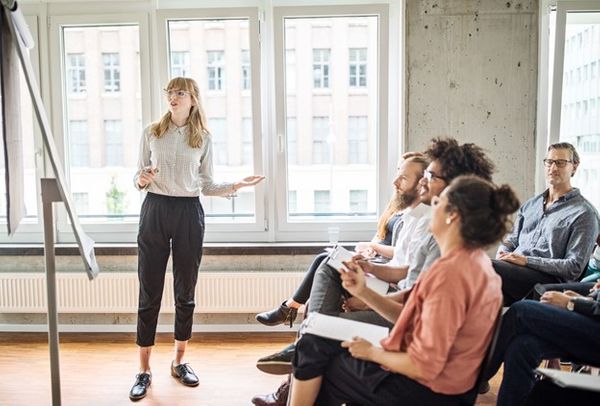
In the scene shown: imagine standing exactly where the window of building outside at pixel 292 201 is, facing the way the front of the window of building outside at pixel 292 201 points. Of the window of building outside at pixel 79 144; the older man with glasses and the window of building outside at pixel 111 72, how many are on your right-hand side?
2

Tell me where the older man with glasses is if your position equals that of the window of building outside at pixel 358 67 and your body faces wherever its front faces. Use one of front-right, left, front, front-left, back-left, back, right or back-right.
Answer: front-left

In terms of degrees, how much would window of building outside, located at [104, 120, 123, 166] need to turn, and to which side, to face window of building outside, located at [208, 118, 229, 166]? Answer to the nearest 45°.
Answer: approximately 90° to its left

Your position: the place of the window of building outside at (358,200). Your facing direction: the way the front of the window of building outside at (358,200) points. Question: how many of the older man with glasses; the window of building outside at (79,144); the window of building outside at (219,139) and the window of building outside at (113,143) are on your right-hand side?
3

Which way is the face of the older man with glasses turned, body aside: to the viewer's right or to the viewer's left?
to the viewer's left
